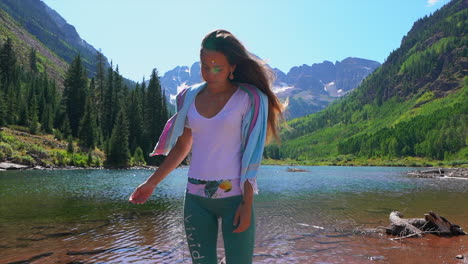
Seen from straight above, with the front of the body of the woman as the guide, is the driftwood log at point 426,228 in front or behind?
behind

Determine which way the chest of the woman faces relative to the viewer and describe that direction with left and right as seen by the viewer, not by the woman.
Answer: facing the viewer

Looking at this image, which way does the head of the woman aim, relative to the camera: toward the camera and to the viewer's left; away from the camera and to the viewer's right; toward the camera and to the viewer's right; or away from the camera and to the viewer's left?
toward the camera and to the viewer's left
